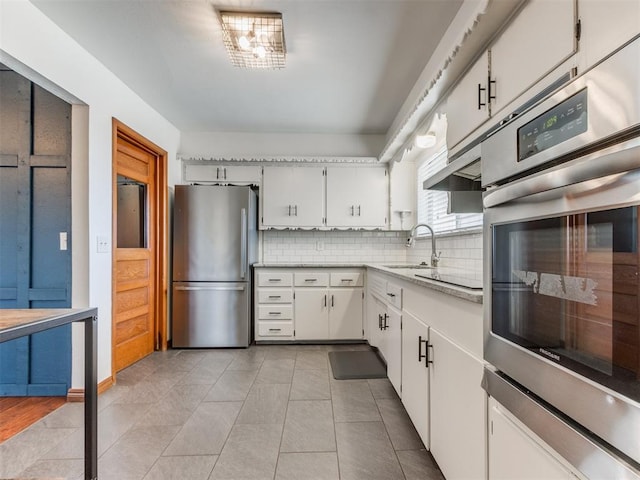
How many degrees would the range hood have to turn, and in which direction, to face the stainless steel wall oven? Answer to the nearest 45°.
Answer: approximately 45° to its left

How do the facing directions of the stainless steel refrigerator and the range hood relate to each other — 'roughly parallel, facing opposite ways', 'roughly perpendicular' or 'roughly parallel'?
roughly perpendicular

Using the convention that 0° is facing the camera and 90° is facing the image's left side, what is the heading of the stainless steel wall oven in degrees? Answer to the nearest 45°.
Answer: approximately 45°

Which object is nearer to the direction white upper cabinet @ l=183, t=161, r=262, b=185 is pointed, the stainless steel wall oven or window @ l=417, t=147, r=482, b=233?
the stainless steel wall oven
